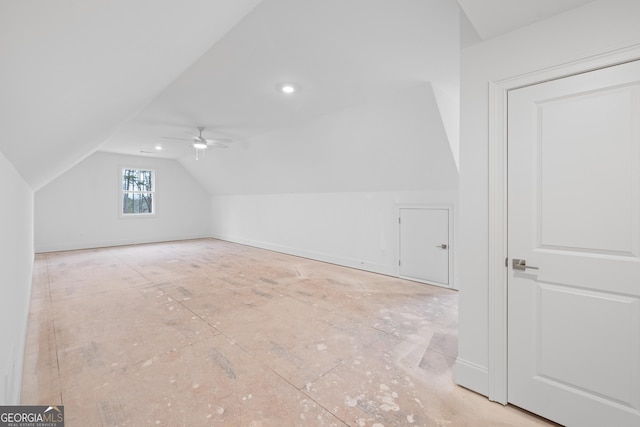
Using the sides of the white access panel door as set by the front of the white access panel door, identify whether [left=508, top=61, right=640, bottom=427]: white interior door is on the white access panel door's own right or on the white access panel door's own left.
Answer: on the white access panel door's own left

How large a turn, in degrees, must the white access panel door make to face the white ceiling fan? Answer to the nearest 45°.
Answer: approximately 45° to its right

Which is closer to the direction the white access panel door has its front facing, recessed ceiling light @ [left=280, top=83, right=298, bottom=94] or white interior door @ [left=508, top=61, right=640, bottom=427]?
the recessed ceiling light

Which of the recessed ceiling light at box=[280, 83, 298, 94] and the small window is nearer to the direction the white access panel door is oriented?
the recessed ceiling light

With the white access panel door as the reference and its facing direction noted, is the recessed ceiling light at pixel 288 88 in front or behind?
in front

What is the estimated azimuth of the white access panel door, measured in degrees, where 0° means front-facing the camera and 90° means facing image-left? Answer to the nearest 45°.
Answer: approximately 45°

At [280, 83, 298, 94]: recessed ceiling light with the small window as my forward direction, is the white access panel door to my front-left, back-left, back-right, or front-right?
back-right
